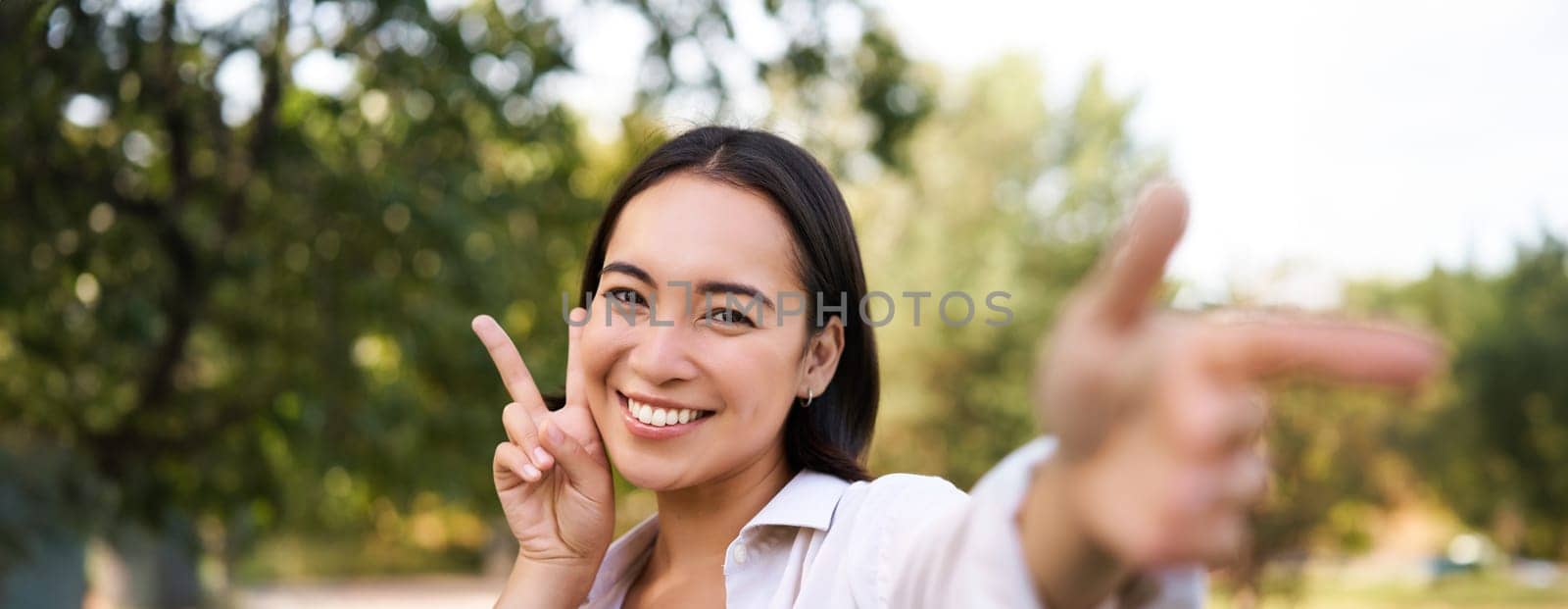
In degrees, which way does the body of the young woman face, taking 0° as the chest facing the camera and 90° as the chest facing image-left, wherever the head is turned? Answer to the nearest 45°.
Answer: approximately 45°
